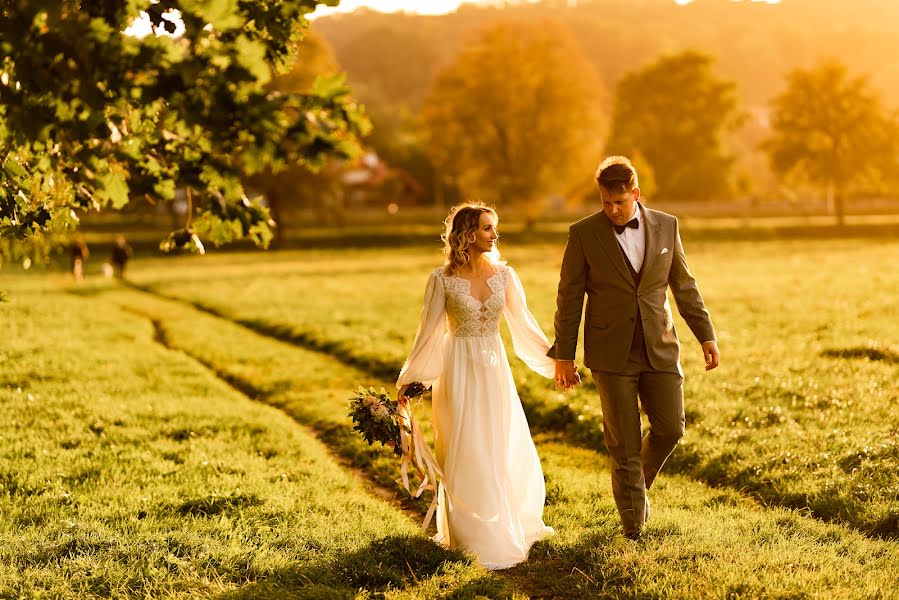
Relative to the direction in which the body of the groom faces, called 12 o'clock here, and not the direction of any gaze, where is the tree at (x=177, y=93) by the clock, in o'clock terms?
The tree is roughly at 1 o'clock from the groom.

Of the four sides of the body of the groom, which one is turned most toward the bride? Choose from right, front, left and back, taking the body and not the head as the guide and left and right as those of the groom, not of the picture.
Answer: right

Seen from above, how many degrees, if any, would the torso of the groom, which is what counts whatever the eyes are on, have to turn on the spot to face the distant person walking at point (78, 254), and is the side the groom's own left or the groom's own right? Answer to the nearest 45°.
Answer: approximately 135° to the groom's own right

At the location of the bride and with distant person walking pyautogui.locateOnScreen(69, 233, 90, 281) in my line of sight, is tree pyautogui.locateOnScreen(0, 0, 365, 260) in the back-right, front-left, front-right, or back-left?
back-left

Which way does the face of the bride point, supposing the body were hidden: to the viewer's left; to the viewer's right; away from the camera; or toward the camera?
to the viewer's right

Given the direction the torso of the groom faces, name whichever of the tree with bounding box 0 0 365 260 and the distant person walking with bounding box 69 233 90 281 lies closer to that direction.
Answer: the tree

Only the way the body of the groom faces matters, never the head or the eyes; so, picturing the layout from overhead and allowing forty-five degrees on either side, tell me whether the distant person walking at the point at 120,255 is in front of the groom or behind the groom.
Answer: behind

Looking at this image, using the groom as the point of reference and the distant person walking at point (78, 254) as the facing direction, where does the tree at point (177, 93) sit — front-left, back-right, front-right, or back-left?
back-left

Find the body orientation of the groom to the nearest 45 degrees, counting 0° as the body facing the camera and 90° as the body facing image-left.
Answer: approximately 0°
